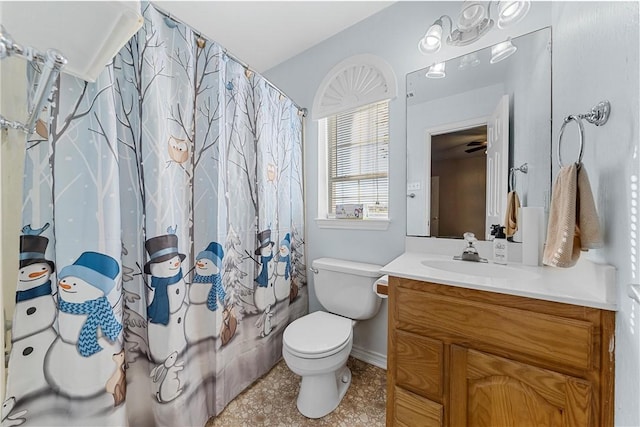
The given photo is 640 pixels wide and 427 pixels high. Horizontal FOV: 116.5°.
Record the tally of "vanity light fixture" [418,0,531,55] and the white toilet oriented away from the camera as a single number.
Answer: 0

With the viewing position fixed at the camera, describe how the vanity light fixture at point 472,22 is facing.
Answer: facing the viewer and to the left of the viewer

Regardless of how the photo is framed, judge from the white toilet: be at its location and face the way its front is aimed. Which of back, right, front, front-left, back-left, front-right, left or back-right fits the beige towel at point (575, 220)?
left

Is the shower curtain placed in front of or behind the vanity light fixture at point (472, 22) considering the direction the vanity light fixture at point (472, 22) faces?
in front

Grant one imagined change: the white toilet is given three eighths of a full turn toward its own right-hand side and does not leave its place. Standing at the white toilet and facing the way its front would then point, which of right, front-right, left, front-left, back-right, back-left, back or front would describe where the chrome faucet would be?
right

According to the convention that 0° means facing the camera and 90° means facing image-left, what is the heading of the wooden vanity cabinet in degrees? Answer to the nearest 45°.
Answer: approximately 45°

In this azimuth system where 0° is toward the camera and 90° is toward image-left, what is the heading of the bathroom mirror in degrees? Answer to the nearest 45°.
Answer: approximately 45°

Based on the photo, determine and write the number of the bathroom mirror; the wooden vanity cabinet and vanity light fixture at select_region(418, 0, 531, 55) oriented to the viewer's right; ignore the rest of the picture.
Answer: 0
